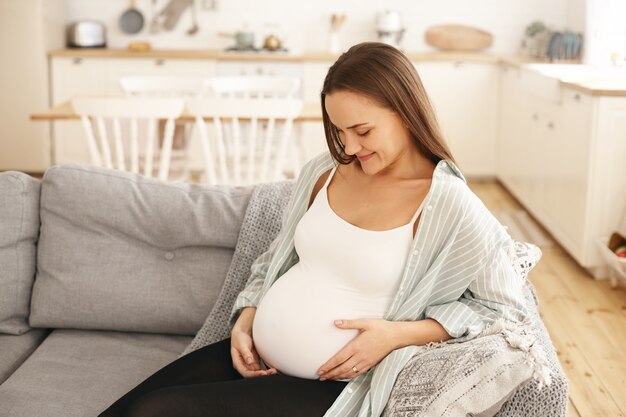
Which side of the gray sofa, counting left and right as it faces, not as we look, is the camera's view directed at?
front

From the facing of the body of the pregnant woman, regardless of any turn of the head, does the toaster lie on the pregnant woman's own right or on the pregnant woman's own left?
on the pregnant woman's own right

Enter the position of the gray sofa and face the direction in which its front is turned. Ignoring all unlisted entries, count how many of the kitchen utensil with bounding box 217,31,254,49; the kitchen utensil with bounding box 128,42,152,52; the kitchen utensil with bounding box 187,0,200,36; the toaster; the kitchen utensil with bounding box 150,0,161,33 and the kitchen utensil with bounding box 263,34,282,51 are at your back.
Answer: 6

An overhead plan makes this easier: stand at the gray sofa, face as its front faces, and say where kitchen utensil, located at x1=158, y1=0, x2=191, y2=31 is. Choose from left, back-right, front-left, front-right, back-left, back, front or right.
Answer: back

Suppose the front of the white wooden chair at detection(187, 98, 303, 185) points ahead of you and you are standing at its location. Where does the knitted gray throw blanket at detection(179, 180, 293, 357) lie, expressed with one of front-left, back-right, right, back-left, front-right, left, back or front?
back

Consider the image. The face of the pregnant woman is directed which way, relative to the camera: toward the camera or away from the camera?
toward the camera

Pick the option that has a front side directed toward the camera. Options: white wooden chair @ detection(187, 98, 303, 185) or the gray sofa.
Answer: the gray sofa

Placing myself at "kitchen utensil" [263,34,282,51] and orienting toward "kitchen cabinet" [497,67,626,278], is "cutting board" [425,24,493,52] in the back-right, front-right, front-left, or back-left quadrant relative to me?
front-left

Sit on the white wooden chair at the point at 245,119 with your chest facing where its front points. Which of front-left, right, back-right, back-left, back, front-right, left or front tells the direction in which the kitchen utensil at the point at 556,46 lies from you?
front-right

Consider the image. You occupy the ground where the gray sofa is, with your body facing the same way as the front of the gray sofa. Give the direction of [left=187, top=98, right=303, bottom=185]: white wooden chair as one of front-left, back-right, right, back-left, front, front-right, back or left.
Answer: back

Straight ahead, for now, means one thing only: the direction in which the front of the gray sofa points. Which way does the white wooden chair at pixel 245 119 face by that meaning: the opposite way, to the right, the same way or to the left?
the opposite way

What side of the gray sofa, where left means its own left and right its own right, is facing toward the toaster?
back

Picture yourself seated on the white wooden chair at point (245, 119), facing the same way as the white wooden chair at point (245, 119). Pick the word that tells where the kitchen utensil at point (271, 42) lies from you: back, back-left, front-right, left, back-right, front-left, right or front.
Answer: front

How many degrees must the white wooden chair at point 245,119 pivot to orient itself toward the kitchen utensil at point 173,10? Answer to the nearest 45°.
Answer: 0° — it already faces it

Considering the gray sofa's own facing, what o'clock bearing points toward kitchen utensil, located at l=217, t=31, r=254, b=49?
The kitchen utensil is roughly at 6 o'clock from the gray sofa.

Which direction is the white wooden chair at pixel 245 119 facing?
away from the camera

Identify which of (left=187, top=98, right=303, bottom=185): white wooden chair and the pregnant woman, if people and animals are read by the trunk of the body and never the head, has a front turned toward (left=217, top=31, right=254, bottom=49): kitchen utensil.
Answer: the white wooden chair
